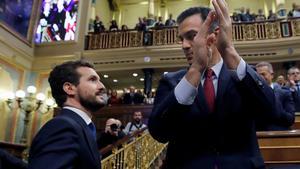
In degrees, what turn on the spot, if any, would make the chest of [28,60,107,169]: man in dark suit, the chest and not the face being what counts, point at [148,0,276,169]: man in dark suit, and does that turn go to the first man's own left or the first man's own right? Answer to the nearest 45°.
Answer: approximately 45° to the first man's own right

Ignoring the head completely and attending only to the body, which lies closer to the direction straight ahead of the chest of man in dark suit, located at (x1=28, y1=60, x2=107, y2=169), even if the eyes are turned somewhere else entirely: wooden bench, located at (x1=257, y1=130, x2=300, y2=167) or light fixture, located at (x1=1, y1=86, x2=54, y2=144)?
the wooden bench

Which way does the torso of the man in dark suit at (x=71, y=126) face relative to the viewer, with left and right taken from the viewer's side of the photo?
facing to the right of the viewer

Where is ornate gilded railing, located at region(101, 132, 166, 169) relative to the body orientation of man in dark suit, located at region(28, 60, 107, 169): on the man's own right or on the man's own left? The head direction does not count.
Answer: on the man's own left

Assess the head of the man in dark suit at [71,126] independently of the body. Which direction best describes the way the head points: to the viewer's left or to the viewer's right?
to the viewer's right

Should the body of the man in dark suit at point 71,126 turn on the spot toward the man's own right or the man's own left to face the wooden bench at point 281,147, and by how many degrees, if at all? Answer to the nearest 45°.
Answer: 0° — they already face it

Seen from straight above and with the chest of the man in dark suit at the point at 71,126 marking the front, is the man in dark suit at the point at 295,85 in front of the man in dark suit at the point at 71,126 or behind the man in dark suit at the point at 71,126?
in front
